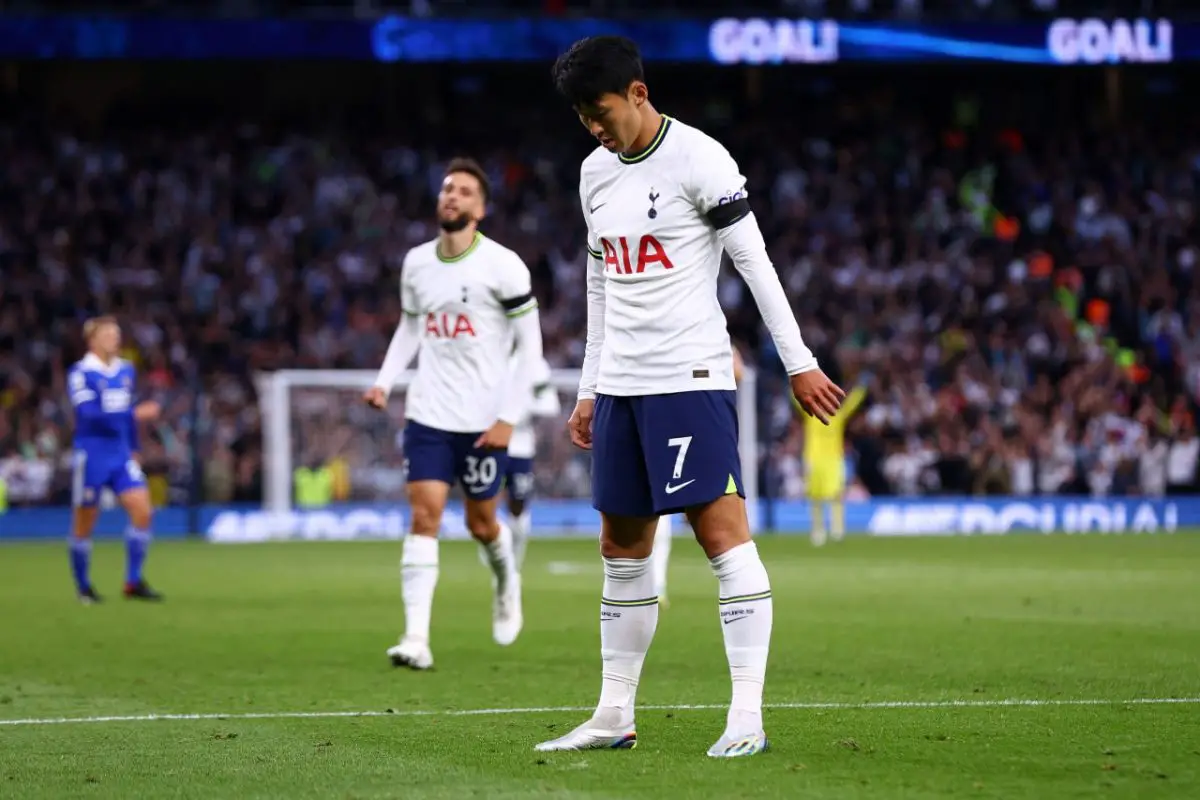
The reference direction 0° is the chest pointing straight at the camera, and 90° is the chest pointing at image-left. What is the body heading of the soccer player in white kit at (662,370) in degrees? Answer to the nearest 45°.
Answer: approximately 45°

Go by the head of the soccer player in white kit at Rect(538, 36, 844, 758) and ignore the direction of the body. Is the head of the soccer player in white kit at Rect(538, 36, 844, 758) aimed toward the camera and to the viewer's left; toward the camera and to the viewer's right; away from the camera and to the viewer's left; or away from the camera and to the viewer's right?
toward the camera and to the viewer's left

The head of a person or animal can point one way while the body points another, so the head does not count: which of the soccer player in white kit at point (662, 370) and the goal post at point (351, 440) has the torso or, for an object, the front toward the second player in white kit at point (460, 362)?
the goal post

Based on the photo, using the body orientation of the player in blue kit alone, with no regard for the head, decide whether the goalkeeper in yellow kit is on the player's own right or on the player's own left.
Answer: on the player's own left

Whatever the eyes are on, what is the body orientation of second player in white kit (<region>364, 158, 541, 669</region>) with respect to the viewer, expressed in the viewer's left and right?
facing the viewer and to the left of the viewer

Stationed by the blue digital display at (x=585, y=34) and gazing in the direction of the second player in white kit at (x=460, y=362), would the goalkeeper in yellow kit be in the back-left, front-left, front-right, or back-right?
front-left

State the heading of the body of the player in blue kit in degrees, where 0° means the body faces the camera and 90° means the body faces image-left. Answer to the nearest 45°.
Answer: approximately 315°

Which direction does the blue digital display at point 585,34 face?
toward the camera

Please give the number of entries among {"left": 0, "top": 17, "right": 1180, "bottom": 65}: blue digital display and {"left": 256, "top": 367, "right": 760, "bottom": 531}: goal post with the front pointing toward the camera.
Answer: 2
